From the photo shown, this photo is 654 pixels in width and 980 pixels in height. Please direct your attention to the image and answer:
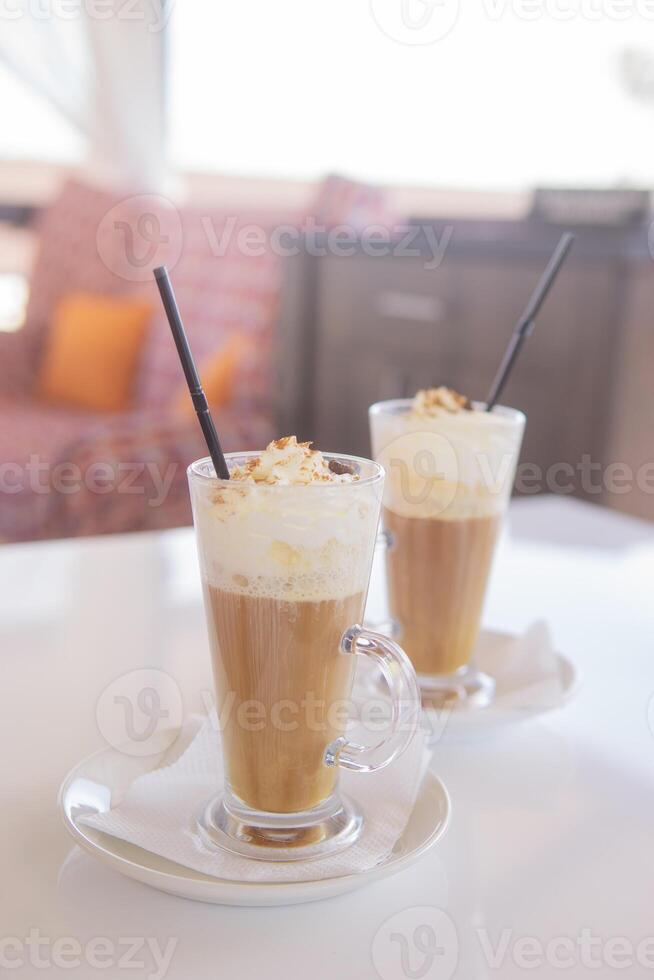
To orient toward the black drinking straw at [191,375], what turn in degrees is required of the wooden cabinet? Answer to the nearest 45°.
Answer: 0° — it already faces it

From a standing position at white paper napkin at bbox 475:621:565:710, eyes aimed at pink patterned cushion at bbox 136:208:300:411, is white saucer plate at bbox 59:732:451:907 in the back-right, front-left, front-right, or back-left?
back-left

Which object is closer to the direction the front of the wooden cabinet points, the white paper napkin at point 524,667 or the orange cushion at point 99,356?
the white paper napkin

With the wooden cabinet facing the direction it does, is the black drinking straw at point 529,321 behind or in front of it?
in front

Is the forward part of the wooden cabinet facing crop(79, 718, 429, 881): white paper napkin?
yes

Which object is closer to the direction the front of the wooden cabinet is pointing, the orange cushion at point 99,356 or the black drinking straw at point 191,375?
the black drinking straw

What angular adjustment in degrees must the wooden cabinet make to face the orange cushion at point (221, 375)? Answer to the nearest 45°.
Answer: approximately 90° to its right

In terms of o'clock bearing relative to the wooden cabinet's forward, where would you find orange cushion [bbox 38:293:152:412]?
The orange cushion is roughly at 3 o'clock from the wooden cabinet.

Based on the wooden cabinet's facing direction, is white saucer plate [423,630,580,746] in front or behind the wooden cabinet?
in front

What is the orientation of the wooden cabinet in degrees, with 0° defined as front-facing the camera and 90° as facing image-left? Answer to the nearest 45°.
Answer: approximately 0°

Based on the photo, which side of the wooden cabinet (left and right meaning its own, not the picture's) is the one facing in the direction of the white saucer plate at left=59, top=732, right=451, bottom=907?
front
